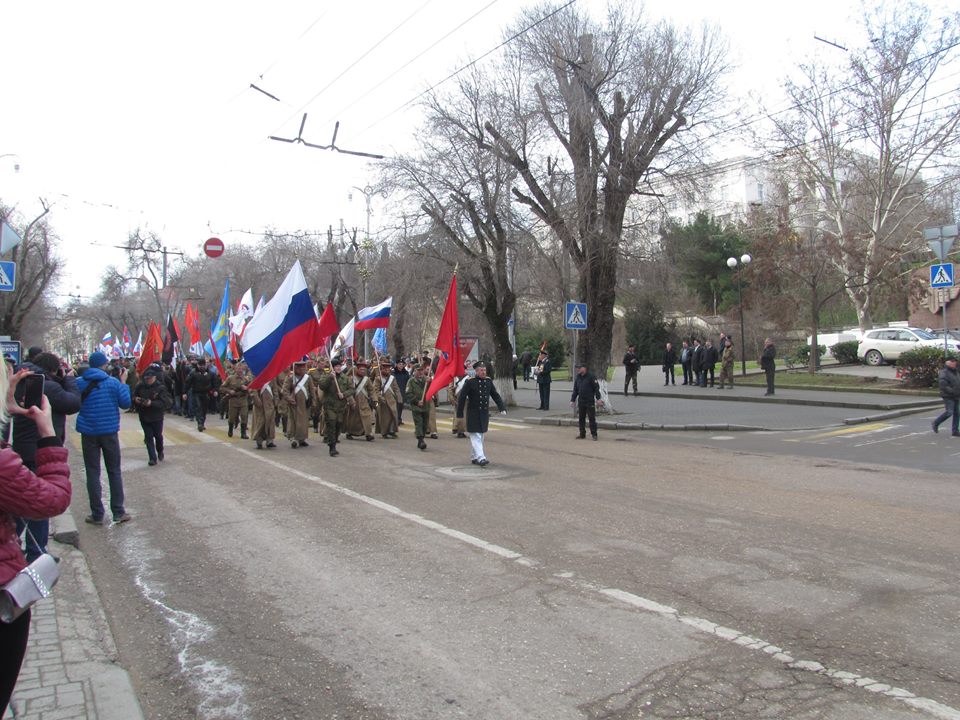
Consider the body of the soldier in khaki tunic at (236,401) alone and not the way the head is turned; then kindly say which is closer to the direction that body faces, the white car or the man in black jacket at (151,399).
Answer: the man in black jacket

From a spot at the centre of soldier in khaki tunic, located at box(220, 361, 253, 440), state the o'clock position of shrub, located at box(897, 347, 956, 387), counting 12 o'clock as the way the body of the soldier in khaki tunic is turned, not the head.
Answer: The shrub is roughly at 9 o'clock from the soldier in khaki tunic.

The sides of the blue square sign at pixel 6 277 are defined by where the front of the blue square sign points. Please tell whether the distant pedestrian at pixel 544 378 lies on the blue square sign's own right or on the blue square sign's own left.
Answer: on the blue square sign's own left

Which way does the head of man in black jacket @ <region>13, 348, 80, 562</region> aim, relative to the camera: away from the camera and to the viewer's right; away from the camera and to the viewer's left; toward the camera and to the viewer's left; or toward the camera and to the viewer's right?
away from the camera and to the viewer's right

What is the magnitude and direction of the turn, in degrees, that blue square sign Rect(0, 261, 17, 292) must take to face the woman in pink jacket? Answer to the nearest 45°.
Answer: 0° — it already faces them

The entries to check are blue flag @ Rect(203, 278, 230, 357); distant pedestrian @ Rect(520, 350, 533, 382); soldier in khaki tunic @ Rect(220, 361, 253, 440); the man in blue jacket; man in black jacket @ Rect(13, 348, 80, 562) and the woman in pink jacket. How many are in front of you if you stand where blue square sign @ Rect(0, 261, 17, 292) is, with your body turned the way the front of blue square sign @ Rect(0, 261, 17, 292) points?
3

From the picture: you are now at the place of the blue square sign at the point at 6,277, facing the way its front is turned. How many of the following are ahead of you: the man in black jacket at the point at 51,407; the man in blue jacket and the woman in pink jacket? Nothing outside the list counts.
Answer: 3
